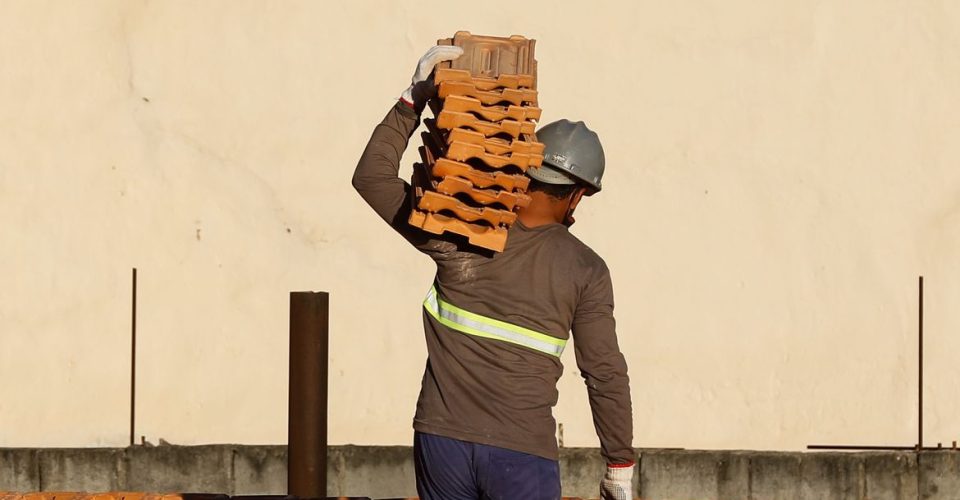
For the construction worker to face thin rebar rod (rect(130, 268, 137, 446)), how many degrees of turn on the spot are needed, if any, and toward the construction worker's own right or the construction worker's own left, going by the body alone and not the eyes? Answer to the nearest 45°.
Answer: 0° — they already face it

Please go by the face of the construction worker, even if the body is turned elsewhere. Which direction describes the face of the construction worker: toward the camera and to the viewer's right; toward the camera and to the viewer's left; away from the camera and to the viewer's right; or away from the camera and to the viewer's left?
away from the camera and to the viewer's right

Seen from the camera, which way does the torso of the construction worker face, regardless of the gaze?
away from the camera
